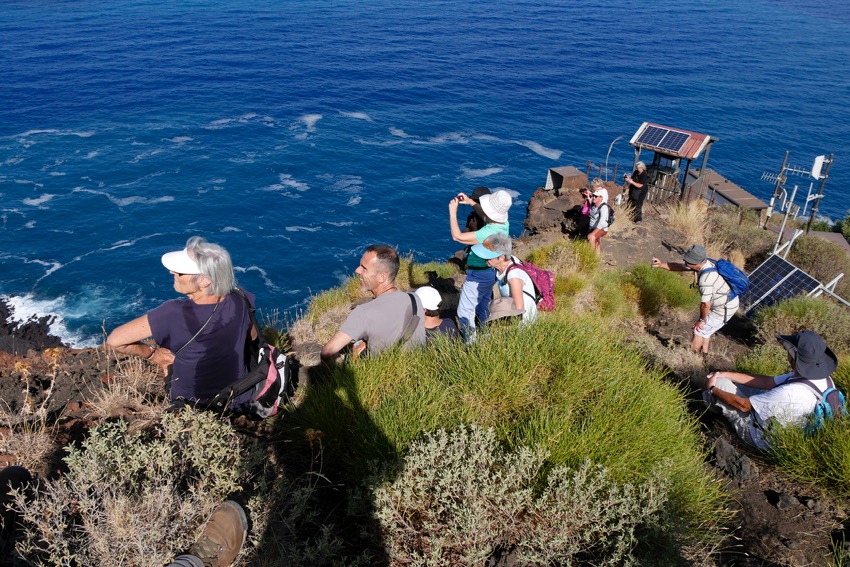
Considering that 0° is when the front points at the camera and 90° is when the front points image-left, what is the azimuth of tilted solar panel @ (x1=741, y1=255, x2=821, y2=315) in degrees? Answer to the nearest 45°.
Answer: approximately 45°

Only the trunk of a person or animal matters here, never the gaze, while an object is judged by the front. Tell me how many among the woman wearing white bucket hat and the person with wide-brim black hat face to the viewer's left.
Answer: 2

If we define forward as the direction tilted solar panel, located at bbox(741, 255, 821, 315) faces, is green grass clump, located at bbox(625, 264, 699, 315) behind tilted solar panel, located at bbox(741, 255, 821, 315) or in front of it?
in front

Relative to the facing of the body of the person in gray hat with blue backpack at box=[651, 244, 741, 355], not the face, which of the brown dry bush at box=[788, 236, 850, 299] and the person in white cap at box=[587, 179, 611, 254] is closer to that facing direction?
the person in white cap

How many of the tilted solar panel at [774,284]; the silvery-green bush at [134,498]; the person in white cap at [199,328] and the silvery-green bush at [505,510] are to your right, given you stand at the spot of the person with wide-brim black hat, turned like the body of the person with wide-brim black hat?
1

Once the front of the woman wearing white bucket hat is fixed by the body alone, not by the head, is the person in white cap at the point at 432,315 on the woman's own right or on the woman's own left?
on the woman's own left

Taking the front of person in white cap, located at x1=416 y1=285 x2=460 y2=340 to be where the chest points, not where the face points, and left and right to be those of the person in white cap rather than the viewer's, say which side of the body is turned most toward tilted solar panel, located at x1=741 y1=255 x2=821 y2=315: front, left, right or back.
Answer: right

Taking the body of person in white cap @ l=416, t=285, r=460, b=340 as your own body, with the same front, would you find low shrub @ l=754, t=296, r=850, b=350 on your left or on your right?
on your right

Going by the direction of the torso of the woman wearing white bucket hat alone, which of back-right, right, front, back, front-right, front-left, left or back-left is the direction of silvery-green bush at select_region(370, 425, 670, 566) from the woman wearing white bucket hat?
left

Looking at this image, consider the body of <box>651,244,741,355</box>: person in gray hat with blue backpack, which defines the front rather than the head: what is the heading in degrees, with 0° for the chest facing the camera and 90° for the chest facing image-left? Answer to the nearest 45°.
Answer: approximately 90°

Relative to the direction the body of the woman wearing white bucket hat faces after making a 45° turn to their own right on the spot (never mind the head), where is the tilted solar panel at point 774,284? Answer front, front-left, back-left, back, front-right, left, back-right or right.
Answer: right

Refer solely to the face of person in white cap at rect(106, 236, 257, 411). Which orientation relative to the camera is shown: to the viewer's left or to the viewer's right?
to the viewer's left

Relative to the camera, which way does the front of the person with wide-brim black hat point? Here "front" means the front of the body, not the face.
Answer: to the viewer's left

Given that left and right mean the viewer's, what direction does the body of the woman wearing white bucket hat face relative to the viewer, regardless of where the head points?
facing to the left of the viewer

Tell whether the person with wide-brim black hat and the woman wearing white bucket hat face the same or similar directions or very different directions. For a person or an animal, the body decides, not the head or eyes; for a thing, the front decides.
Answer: same or similar directions

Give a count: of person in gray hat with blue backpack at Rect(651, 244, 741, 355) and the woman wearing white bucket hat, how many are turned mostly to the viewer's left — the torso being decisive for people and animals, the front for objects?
2

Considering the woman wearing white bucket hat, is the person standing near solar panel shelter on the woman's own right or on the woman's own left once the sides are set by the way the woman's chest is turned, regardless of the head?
on the woman's own right
